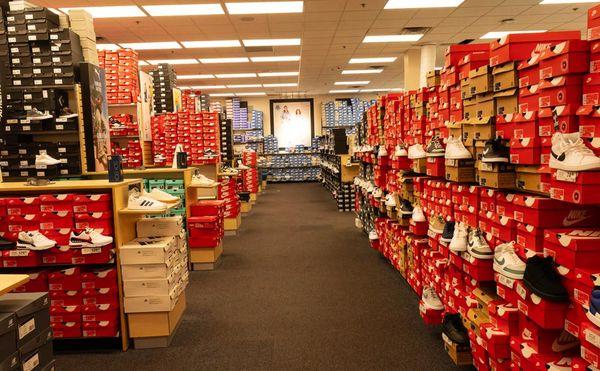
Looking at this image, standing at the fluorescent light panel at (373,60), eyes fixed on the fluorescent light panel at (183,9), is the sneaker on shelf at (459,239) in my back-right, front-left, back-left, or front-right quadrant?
front-left

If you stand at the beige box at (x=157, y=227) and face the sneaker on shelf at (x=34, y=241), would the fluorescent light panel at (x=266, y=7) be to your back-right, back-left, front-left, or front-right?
back-right

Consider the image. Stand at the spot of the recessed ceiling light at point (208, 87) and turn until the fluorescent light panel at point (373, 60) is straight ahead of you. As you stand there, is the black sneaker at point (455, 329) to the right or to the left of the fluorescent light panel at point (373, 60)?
right

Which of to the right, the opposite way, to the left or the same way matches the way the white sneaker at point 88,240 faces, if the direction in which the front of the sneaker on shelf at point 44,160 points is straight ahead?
the same way

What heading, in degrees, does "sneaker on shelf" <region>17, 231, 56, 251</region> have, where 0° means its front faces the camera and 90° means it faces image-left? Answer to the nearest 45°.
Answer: approximately 270°
